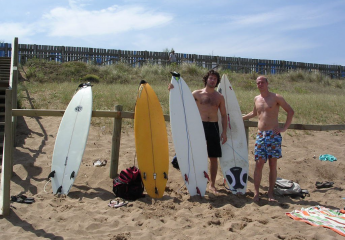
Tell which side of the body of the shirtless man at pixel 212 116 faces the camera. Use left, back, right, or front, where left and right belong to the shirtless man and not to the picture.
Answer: front

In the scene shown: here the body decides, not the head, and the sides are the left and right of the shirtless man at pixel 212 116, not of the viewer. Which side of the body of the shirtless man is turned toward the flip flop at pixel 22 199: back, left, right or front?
right

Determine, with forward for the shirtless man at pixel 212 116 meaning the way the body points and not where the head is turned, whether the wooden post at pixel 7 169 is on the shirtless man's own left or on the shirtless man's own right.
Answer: on the shirtless man's own right

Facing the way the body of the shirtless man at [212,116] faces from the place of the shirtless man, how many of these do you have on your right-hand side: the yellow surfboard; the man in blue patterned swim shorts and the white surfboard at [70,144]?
2

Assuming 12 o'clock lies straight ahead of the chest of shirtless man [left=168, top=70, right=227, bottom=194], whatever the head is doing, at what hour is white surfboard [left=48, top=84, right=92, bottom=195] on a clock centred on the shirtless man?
The white surfboard is roughly at 3 o'clock from the shirtless man.

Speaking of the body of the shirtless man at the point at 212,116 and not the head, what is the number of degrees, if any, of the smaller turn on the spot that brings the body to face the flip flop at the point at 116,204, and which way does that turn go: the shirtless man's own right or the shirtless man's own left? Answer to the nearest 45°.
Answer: approximately 45° to the shirtless man's own right

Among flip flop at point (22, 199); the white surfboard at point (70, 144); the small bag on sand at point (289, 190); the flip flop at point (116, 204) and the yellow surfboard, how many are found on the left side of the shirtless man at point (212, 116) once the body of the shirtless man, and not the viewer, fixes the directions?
1

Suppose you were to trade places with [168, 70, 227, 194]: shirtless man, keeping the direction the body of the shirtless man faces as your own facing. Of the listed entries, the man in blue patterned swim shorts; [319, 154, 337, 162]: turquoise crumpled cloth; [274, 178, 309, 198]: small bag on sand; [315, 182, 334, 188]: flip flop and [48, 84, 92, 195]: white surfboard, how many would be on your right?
1

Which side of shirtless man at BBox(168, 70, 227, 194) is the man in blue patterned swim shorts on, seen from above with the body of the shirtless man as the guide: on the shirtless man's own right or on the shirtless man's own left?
on the shirtless man's own left

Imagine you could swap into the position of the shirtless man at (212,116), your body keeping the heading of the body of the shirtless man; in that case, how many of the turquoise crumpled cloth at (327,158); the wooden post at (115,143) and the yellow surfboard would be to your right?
2

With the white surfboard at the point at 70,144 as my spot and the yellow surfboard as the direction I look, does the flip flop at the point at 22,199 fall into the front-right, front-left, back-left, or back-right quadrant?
back-right

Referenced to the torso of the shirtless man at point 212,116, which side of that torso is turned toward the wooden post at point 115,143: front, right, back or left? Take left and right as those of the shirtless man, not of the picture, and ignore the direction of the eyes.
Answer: right

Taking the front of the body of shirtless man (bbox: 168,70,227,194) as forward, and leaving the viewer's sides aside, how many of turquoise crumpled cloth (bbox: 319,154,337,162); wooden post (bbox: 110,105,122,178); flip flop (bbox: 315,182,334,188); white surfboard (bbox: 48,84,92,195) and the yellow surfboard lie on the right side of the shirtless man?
3
